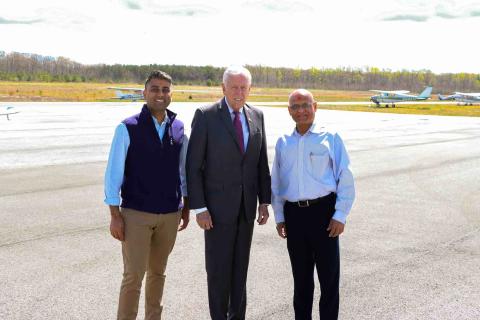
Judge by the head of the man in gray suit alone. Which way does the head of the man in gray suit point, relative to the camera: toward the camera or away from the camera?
toward the camera

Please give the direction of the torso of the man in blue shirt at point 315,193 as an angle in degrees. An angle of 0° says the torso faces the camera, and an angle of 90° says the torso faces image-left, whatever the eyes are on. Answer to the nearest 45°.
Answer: approximately 45°

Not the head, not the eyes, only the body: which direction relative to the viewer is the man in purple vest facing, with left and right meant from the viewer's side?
facing the viewer and to the right of the viewer

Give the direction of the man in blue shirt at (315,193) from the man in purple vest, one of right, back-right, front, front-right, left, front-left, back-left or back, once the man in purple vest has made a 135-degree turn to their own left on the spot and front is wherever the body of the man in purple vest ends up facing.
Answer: right

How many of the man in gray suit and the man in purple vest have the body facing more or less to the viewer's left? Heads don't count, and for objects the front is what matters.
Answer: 0
